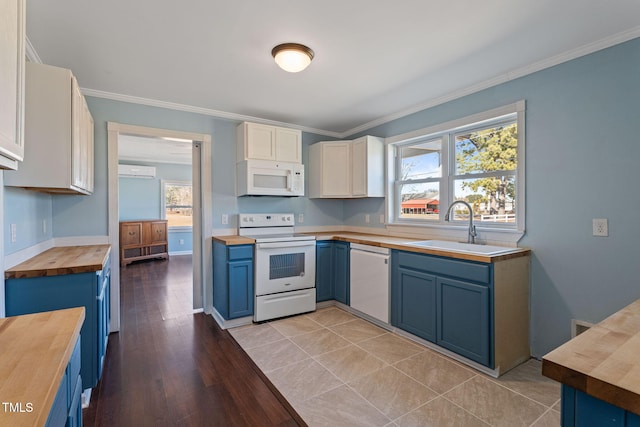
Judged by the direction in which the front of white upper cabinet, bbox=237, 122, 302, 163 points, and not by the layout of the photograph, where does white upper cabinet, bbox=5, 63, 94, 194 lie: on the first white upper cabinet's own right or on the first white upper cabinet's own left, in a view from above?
on the first white upper cabinet's own right

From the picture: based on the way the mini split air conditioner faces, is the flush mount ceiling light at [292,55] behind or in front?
in front

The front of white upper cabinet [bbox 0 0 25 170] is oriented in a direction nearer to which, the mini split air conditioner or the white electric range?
the white electric range

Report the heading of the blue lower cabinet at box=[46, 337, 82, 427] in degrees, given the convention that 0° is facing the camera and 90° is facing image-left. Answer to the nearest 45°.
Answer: approximately 270°

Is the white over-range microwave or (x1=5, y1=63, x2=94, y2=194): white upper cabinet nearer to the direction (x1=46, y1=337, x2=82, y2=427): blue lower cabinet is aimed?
the white over-range microwave

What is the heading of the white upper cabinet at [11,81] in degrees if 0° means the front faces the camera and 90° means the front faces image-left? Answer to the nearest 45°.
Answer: approximately 270°

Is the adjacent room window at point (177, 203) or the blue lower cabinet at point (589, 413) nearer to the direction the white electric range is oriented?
the blue lower cabinet

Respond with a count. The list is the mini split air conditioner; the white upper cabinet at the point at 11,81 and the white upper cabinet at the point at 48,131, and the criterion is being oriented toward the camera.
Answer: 1

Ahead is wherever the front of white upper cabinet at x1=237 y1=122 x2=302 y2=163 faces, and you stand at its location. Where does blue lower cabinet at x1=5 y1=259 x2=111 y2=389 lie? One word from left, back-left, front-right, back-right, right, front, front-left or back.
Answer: right

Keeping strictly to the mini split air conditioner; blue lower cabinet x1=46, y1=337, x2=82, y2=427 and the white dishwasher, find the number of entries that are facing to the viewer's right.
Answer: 1

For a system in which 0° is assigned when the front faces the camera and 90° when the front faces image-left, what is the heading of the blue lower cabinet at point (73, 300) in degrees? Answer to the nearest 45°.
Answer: approximately 270°

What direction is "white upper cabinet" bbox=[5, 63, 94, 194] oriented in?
to the viewer's right

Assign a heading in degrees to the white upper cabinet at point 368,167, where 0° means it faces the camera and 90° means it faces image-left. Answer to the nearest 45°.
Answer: approximately 45°
